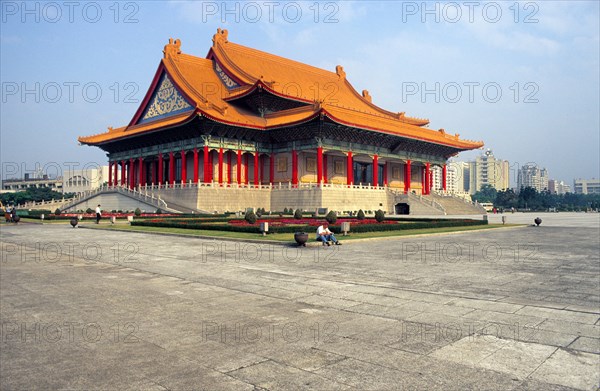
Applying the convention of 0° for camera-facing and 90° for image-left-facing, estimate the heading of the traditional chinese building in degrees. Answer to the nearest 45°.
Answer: approximately 315°
